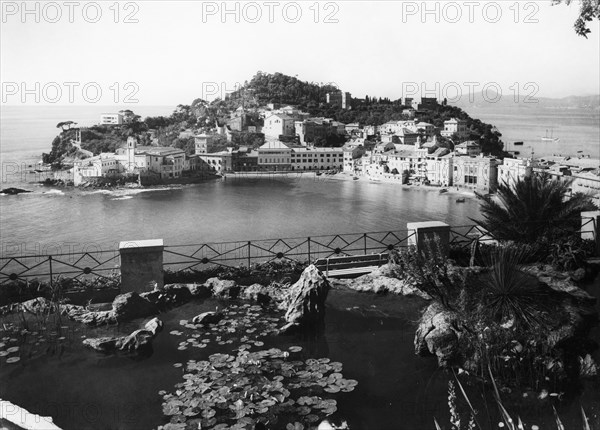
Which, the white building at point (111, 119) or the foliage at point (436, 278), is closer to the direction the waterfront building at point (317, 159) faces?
the foliage

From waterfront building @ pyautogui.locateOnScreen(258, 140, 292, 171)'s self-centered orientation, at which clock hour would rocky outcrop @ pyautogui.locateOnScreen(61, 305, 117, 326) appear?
The rocky outcrop is roughly at 12 o'clock from the waterfront building.

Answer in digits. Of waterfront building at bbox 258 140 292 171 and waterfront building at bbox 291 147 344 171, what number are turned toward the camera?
2

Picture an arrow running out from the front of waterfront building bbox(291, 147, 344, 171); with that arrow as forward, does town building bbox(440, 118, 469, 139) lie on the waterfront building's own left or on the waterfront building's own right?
on the waterfront building's own left

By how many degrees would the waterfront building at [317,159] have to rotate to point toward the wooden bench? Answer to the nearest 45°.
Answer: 0° — it already faces it

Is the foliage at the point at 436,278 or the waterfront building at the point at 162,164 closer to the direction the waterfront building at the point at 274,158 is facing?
the foliage

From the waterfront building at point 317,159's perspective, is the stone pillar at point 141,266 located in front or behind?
in front

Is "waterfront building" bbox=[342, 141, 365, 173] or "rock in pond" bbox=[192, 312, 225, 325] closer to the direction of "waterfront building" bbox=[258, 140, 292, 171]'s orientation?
the rock in pond

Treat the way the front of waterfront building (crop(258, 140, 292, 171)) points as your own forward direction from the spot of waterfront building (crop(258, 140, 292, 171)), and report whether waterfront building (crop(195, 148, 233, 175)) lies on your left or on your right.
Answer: on your right

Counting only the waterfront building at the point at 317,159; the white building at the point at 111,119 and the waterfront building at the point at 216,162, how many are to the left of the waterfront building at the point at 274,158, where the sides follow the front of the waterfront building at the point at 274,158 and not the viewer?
1

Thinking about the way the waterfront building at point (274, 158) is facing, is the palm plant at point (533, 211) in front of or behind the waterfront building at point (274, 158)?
in front

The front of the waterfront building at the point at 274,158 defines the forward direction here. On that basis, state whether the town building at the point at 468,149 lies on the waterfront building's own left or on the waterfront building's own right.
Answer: on the waterfront building's own left

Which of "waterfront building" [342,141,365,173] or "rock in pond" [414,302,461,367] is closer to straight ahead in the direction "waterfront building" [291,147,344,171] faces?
the rock in pond

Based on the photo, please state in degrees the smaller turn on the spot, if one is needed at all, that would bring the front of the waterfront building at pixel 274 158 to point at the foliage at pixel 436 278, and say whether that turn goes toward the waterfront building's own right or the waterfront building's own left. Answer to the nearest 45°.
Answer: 0° — it already faces it
